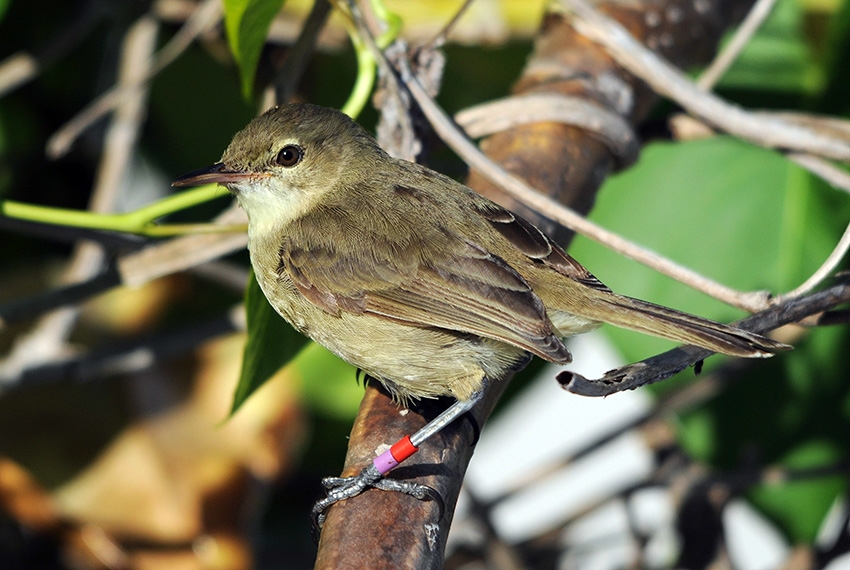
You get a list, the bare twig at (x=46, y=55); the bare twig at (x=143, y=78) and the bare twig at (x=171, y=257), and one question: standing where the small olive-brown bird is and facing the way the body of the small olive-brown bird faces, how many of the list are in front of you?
3

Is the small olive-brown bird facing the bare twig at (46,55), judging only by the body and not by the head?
yes

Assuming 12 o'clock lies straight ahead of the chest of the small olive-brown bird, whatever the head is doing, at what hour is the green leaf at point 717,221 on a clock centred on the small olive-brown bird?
The green leaf is roughly at 5 o'clock from the small olive-brown bird.

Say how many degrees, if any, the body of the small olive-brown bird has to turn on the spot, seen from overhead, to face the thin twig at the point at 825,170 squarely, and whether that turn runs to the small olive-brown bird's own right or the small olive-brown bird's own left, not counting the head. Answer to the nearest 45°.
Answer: approximately 180°

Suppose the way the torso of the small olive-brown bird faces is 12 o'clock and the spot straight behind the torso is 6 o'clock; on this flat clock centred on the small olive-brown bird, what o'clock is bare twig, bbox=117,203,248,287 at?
The bare twig is roughly at 12 o'clock from the small olive-brown bird.

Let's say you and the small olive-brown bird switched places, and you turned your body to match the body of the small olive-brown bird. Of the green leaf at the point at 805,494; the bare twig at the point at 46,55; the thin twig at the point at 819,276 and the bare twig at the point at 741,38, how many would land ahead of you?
1

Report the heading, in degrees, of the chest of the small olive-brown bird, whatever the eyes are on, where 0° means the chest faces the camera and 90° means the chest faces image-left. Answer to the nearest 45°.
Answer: approximately 90°

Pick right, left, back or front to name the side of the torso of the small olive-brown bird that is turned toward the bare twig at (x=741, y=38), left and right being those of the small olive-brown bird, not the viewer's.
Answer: back

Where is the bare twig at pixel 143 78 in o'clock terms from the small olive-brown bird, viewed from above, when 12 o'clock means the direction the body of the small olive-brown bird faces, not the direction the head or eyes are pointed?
The bare twig is roughly at 2 o'clock from the small olive-brown bird.

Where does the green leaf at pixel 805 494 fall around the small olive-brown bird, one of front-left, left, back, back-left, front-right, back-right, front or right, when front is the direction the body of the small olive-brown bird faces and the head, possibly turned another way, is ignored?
back-right
